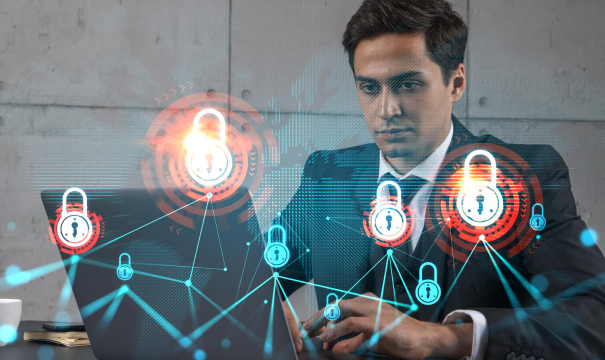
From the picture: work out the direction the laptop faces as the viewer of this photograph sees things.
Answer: facing away from the viewer and to the right of the viewer

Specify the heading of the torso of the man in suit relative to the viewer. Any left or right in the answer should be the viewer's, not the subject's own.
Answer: facing the viewer and to the left of the viewer

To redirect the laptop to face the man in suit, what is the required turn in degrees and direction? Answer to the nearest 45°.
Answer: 0° — it already faces them

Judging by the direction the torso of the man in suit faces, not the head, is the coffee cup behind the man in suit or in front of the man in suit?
in front
